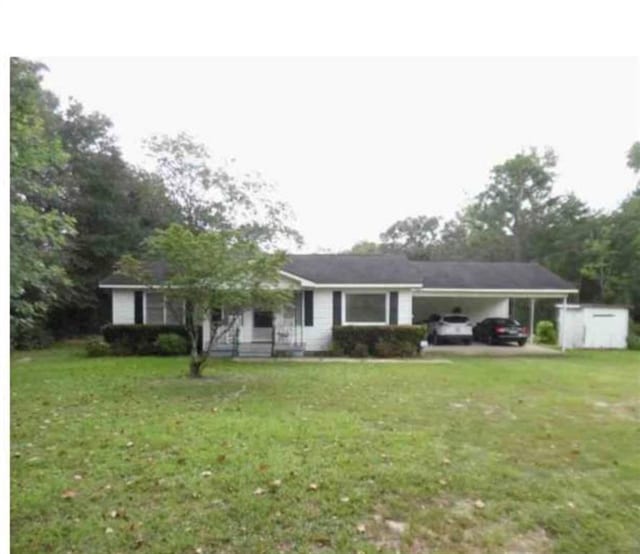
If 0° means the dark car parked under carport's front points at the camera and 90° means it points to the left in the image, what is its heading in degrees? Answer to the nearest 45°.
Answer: approximately 135°

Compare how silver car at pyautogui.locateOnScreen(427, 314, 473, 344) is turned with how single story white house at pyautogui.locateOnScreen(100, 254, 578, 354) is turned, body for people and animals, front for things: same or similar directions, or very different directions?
very different directions

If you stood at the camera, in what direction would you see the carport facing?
facing the viewer

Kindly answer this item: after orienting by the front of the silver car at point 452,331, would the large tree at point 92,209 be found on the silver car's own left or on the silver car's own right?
on the silver car's own left

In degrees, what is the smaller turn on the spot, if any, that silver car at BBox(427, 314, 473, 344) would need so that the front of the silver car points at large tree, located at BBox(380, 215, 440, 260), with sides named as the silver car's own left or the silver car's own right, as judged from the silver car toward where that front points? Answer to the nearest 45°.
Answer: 0° — it already faces it

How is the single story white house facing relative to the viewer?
toward the camera

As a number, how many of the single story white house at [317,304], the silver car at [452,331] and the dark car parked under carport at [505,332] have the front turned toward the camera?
1

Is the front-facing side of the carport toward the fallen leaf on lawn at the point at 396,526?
yes

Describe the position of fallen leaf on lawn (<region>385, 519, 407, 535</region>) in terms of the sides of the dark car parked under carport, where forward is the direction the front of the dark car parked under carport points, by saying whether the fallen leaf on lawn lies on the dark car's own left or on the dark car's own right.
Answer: on the dark car's own left

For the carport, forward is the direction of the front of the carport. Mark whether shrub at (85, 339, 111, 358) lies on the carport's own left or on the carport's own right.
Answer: on the carport's own right

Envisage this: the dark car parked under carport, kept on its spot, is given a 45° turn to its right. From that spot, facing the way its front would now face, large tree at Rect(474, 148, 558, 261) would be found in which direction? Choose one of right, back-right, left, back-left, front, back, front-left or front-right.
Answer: front

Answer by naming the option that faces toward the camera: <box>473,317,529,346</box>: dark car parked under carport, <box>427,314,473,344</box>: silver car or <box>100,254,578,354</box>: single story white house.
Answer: the single story white house

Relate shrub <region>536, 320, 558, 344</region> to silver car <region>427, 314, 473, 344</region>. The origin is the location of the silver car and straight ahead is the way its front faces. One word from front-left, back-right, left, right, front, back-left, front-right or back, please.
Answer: front-right

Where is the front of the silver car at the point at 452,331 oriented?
away from the camera
